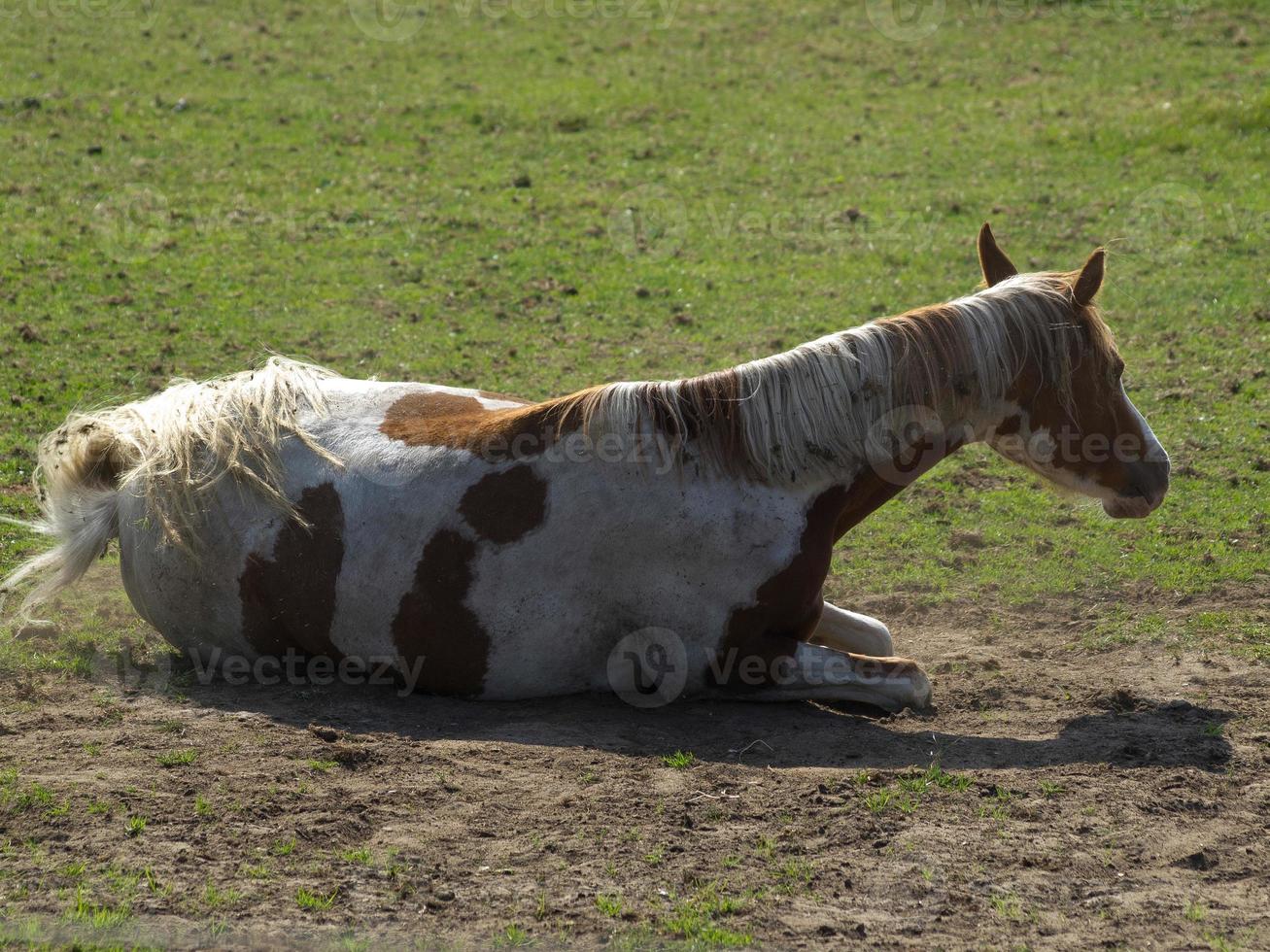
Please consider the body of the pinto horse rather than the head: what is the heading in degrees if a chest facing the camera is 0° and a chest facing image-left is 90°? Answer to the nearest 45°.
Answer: approximately 270°
